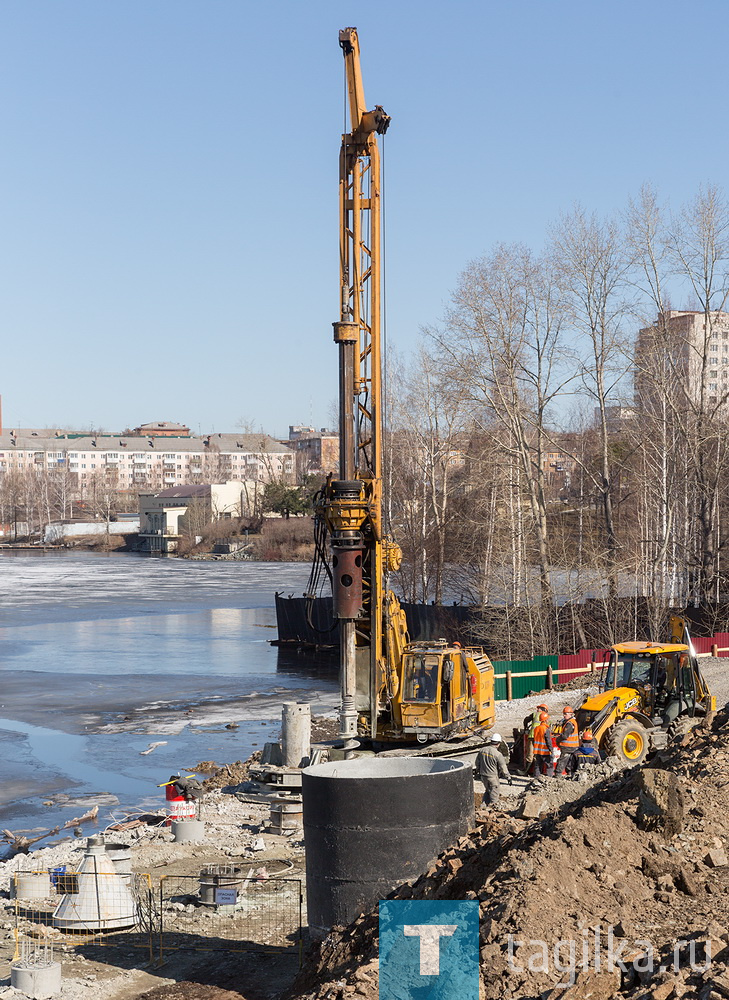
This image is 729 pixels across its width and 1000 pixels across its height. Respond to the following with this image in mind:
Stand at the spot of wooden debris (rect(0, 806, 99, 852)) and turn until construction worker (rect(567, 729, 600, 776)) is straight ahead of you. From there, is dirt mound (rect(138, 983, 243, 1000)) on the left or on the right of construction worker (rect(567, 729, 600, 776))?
right

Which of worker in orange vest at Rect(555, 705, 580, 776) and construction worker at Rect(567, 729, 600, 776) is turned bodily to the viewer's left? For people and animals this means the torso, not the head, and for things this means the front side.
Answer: the worker in orange vest

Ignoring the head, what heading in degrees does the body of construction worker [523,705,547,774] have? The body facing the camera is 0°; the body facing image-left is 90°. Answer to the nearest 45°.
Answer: approximately 270°

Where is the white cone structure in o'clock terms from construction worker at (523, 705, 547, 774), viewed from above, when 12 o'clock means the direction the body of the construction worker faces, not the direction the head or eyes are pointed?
The white cone structure is roughly at 4 o'clock from the construction worker.

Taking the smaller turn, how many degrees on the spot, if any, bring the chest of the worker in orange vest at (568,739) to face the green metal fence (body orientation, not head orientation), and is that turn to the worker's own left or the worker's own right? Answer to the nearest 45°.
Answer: approximately 90° to the worker's own right

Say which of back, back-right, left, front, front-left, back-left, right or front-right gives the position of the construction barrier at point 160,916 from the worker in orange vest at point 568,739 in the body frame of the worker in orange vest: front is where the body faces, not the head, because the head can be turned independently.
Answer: front-left

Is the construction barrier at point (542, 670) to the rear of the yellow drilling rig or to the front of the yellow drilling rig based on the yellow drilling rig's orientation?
to the rear

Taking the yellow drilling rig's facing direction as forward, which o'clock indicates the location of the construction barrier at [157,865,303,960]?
The construction barrier is roughly at 11 o'clock from the yellow drilling rig.

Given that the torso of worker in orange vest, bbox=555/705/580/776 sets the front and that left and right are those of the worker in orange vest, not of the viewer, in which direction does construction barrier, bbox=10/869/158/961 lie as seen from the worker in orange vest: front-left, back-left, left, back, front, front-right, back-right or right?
front-left
